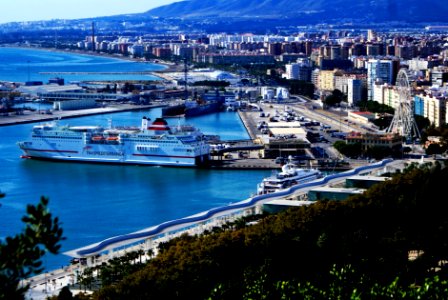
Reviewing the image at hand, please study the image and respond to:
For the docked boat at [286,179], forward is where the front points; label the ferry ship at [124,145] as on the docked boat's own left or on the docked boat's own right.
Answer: on the docked boat's own left

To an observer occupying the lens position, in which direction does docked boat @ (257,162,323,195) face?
facing away from the viewer and to the right of the viewer

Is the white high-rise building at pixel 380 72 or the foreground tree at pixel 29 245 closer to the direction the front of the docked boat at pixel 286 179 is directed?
the white high-rise building

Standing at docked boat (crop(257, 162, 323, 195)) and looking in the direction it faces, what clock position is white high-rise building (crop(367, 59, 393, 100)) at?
The white high-rise building is roughly at 11 o'clock from the docked boat.

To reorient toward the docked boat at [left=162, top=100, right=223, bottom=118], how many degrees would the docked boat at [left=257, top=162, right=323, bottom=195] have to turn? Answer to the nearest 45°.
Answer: approximately 45° to its left

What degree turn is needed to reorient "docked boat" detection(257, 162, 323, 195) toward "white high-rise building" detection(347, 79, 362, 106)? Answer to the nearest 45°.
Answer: approximately 45° to its left

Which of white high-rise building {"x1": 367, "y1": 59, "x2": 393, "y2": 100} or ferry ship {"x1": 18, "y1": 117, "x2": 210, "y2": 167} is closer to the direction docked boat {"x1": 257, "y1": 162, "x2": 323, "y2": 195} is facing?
the white high-rise building

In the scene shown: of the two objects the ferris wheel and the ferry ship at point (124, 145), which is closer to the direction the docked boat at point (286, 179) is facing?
the ferris wheel
